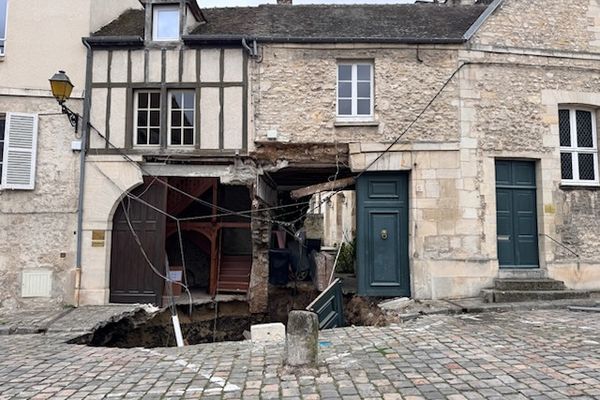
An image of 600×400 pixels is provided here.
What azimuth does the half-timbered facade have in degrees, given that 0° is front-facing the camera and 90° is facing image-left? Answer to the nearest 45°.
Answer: approximately 0°

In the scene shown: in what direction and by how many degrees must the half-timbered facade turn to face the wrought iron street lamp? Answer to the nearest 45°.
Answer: approximately 90° to its right

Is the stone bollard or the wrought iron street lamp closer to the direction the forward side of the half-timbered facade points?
the stone bollard

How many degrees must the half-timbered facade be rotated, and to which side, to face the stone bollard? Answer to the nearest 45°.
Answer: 0° — it already faces it
